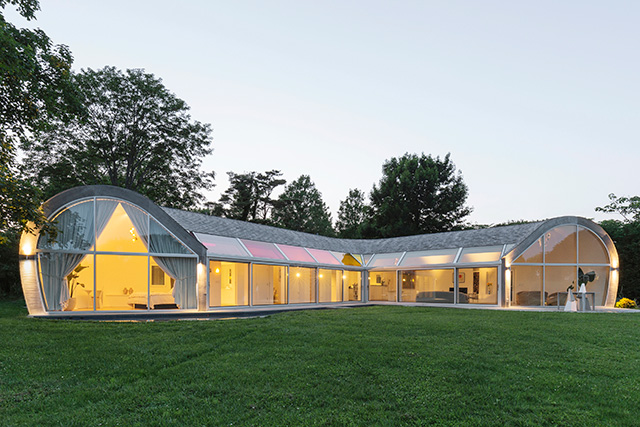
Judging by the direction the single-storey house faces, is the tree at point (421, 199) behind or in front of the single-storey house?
behind

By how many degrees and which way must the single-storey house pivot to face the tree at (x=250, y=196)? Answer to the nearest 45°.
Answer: approximately 180°

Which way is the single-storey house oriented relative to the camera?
toward the camera
